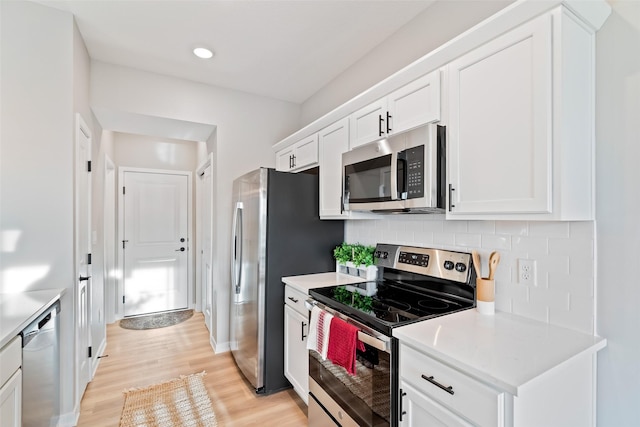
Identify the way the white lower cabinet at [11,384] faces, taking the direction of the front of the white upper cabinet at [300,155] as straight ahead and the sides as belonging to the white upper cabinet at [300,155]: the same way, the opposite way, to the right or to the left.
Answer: the opposite way

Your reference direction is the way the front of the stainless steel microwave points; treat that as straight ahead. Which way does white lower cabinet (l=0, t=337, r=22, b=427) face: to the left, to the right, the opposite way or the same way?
the opposite way

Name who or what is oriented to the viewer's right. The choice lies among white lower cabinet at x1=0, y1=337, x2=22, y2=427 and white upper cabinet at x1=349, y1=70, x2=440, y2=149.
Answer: the white lower cabinet

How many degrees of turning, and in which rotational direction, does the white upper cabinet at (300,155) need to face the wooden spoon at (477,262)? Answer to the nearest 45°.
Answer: approximately 90° to its left

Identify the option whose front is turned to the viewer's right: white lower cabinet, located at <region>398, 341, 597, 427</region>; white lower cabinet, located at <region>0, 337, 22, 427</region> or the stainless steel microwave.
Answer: white lower cabinet, located at <region>0, 337, 22, 427</region>

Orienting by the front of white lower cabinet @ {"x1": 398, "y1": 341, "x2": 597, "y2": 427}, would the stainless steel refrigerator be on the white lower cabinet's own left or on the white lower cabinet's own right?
on the white lower cabinet's own right

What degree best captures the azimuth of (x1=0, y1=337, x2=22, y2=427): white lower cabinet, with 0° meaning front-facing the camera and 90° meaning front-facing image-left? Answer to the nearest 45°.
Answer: approximately 270°

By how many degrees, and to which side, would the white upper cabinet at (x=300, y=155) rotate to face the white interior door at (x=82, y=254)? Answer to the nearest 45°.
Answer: approximately 45° to its right

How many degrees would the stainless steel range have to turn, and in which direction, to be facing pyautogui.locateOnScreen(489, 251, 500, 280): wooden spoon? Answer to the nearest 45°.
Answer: approximately 135° to its left

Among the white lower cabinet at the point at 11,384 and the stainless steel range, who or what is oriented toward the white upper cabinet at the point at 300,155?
the white lower cabinet

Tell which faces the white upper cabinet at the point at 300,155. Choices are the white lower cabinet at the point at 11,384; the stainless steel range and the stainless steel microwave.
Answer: the white lower cabinet

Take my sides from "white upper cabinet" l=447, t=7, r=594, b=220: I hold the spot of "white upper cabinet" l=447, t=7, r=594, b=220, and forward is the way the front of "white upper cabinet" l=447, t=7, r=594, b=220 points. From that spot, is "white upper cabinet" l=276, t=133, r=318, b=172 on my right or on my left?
on my right
